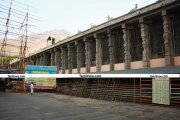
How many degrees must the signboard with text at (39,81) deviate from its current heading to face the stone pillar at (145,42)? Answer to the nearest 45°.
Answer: approximately 45° to its left

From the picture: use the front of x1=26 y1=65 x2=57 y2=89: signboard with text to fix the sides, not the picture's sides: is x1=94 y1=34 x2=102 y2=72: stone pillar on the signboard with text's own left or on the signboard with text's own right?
on the signboard with text's own left

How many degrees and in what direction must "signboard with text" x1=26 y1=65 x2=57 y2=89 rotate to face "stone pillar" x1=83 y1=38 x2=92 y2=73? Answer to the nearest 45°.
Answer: approximately 90° to its left

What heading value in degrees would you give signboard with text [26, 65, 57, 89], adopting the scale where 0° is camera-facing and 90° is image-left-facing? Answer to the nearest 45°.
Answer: approximately 0°

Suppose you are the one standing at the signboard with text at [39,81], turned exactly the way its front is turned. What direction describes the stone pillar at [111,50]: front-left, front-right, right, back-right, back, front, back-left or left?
front-left

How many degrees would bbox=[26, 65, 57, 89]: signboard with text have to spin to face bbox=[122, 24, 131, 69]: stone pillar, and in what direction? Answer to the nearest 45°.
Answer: approximately 45° to its left
